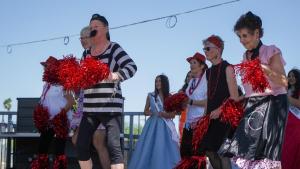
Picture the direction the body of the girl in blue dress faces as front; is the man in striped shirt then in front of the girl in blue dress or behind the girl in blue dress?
in front

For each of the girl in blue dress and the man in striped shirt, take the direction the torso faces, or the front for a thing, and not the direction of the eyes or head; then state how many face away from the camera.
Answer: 0

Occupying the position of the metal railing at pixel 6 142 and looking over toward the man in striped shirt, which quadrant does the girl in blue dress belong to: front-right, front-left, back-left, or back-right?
front-left

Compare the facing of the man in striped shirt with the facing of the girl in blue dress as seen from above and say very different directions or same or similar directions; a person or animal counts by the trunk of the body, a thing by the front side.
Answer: same or similar directions

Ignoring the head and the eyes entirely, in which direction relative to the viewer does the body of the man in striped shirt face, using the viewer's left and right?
facing the viewer and to the left of the viewer

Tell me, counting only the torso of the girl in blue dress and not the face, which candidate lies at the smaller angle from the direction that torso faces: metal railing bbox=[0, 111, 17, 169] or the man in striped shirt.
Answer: the man in striped shirt
